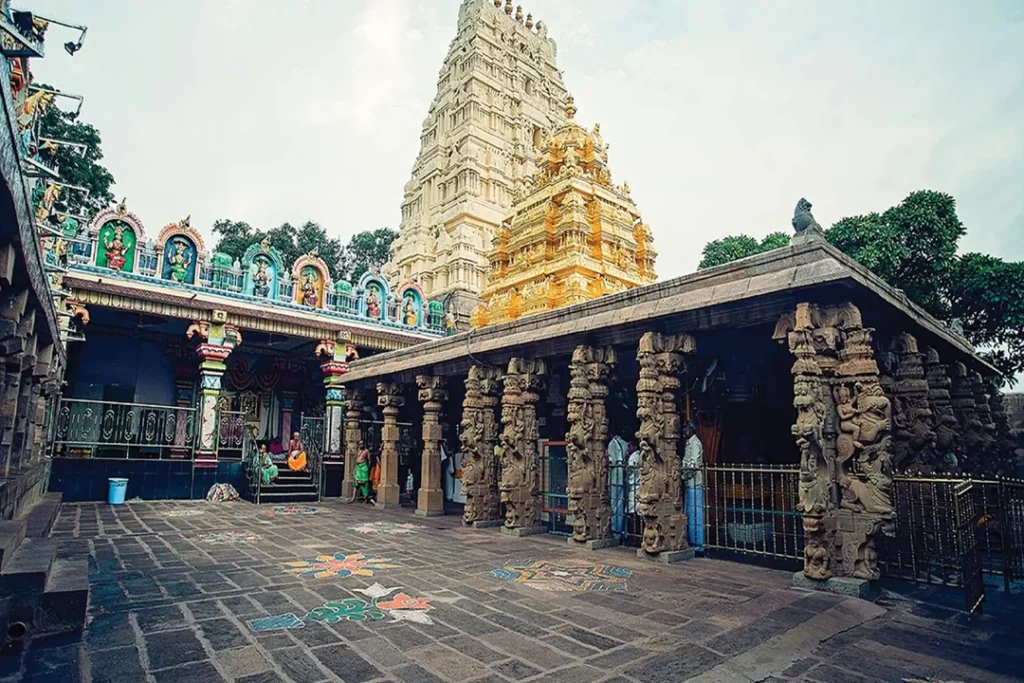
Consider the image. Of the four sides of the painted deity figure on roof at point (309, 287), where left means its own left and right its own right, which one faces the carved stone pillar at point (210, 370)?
right

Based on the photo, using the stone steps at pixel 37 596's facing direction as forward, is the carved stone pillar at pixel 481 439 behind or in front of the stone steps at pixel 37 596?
in front

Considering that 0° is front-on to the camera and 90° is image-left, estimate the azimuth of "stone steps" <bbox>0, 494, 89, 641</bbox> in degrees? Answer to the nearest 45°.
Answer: approximately 270°

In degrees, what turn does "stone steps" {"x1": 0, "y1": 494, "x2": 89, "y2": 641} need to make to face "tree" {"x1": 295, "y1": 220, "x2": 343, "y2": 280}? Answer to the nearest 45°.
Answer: approximately 90° to its left

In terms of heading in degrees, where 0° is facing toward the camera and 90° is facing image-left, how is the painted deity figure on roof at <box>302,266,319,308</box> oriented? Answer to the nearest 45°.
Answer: approximately 315°

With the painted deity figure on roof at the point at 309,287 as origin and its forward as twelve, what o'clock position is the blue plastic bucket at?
The blue plastic bucket is roughly at 3 o'clock from the painted deity figure on roof.

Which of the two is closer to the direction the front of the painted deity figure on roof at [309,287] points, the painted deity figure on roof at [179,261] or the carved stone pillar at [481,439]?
the carved stone pillar

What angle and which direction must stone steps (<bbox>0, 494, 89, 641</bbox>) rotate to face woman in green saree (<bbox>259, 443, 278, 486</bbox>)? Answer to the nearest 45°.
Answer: approximately 90° to its left

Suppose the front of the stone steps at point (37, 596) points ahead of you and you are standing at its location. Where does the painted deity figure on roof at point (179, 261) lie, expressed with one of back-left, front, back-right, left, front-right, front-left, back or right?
left

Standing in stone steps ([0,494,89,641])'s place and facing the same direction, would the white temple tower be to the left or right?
on its left

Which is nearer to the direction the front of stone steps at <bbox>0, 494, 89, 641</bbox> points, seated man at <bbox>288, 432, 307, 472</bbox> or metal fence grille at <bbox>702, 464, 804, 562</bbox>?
the metal fence grille

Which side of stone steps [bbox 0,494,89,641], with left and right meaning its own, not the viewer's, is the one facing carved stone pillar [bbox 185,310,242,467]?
left
